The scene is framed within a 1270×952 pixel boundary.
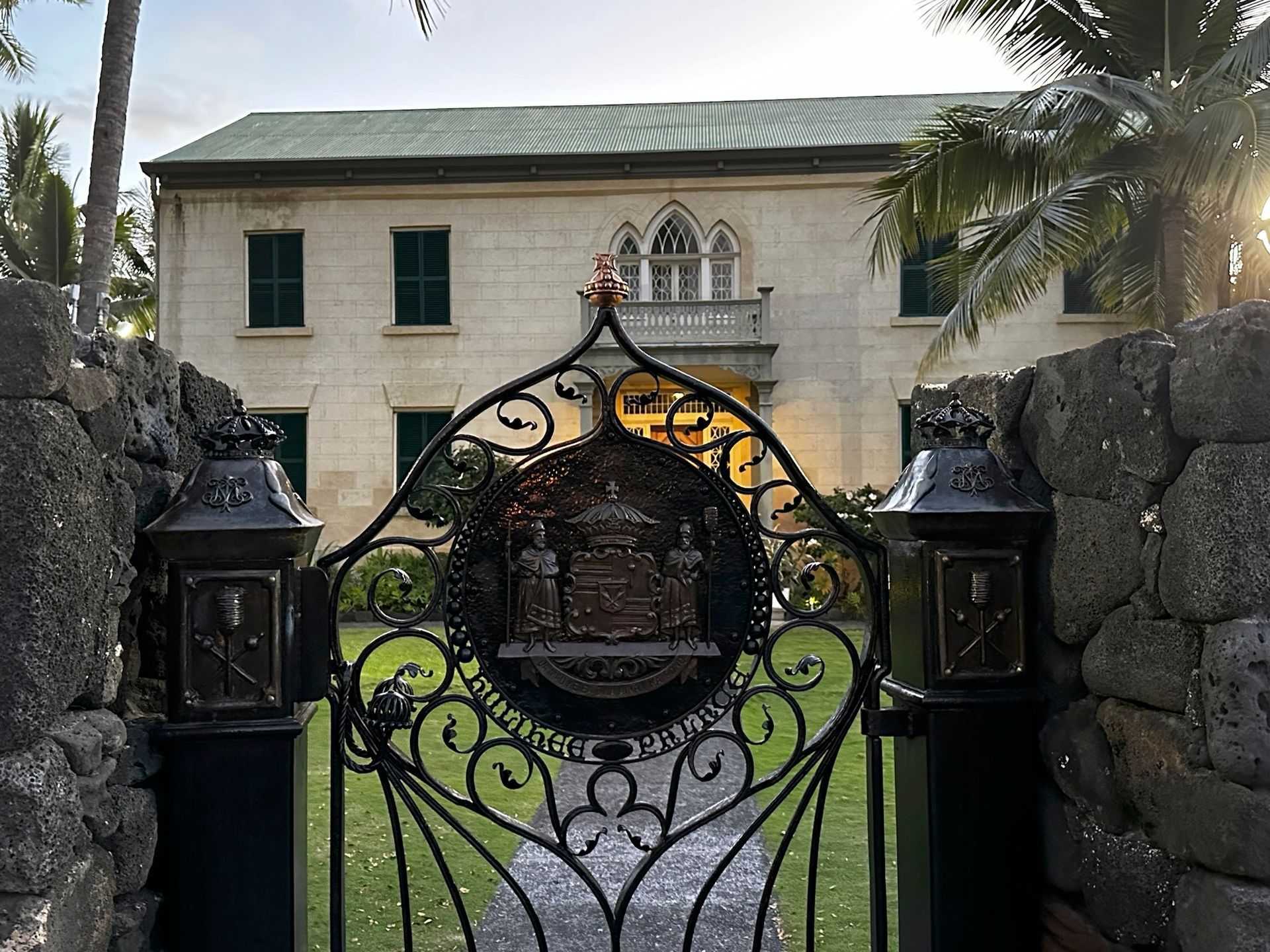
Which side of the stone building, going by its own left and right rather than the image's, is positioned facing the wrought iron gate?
front

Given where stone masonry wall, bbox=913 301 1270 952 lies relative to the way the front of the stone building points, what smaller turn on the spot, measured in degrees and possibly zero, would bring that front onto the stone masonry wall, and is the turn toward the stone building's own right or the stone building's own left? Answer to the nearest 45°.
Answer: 0° — it already faces it

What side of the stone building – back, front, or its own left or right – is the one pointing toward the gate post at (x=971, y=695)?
front

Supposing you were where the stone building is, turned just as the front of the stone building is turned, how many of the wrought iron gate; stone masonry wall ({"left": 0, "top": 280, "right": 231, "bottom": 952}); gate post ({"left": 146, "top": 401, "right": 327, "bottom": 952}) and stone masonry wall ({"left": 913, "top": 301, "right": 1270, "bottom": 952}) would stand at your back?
0

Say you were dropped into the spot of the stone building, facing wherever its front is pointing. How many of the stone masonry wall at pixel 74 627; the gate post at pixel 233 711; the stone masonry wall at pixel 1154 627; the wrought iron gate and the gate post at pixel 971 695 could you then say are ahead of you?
5

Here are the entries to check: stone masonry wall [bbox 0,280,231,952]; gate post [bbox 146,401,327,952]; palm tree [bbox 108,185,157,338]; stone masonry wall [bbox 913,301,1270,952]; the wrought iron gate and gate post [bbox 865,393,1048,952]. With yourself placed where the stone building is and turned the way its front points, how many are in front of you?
5

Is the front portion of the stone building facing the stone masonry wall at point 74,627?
yes

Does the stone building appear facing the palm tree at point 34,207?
no

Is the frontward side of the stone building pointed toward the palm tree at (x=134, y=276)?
no

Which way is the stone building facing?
toward the camera

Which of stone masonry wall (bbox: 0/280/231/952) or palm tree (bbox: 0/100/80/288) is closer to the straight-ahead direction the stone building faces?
the stone masonry wall

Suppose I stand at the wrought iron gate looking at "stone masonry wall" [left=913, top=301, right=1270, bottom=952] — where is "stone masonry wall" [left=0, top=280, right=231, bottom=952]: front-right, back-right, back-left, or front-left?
back-right
